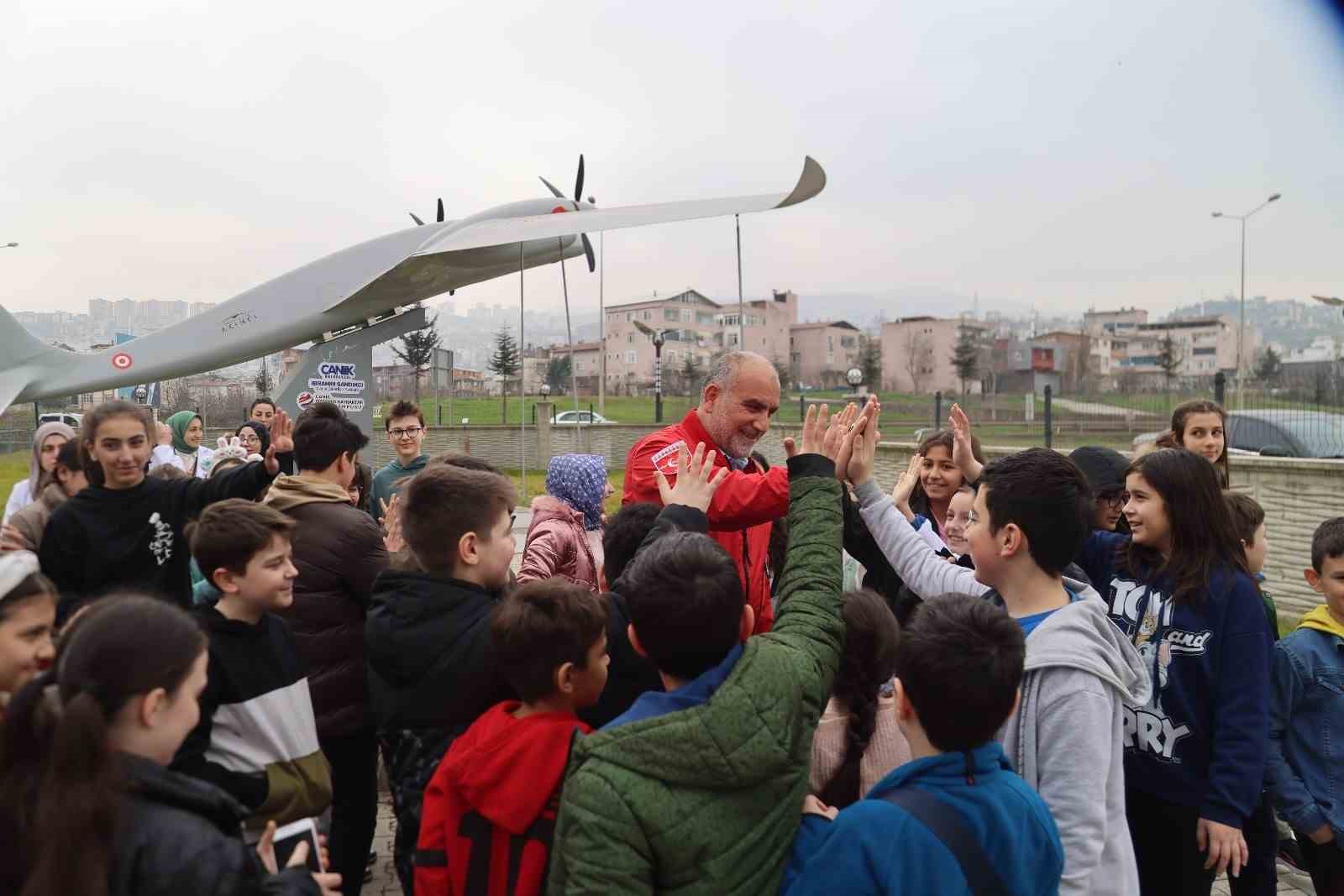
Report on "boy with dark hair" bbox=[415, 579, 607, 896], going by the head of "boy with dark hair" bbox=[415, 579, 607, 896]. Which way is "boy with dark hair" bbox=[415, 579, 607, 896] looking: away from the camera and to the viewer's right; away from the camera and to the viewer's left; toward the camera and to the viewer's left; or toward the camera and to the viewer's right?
away from the camera and to the viewer's right

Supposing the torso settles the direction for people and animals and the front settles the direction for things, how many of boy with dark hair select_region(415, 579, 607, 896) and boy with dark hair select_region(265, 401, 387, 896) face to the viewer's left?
0

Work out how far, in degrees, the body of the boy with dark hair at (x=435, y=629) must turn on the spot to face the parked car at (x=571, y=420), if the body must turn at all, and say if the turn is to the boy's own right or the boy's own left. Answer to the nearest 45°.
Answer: approximately 45° to the boy's own left

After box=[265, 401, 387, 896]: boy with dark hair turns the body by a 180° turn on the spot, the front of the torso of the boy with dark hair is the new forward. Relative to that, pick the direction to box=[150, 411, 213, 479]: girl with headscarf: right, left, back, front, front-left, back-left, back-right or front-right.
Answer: back-right

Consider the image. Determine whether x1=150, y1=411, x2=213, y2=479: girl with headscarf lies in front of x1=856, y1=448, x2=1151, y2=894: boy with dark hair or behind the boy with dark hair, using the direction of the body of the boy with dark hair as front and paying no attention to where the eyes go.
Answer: in front

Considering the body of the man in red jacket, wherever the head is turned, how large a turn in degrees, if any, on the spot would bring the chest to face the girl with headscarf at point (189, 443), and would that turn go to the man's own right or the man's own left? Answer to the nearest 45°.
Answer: approximately 180°

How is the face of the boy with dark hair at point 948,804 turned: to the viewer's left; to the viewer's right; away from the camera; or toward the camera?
away from the camera

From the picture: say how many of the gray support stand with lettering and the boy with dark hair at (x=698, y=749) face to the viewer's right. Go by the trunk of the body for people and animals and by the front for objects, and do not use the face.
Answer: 0

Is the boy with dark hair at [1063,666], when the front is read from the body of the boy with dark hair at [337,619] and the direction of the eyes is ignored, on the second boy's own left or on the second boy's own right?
on the second boy's own right

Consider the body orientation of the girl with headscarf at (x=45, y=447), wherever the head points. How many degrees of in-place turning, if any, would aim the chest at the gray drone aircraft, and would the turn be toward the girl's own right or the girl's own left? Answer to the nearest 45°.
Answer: approximately 135° to the girl's own left

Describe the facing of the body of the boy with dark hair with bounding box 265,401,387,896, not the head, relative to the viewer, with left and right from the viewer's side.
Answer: facing away from the viewer and to the right of the viewer

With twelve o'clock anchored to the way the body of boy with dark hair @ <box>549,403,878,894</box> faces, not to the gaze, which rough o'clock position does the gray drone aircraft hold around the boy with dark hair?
The gray drone aircraft is roughly at 11 o'clock from the boy with dark hair.

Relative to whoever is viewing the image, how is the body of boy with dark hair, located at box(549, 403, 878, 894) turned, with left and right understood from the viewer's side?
facing away from the viewer

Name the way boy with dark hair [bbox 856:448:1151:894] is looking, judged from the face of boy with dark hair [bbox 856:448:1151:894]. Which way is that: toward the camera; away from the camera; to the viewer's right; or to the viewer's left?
to the viewer's left

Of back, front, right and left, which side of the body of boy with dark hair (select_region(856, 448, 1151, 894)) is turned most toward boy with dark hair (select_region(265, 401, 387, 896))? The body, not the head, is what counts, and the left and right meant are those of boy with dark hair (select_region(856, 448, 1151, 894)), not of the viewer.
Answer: front
